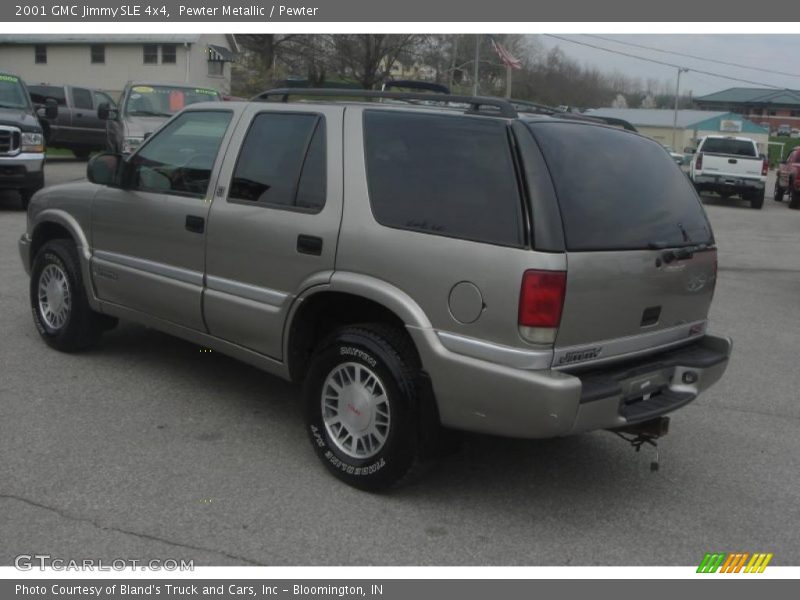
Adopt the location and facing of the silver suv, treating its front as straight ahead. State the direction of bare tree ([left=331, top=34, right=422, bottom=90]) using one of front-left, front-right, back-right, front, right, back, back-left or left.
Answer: front-right

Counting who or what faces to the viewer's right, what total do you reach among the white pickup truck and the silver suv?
0

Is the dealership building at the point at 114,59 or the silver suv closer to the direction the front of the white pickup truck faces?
the dealership building

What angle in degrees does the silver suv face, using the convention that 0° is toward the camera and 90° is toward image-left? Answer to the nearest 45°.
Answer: approximately 135°

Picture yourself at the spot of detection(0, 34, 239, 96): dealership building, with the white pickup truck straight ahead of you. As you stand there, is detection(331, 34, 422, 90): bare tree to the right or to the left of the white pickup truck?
left

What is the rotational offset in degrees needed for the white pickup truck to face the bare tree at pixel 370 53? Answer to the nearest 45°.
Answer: approximately 45° to its left

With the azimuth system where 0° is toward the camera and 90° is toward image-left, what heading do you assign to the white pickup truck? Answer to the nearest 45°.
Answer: approximately 180°

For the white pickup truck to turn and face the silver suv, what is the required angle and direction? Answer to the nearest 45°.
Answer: approximately 180°

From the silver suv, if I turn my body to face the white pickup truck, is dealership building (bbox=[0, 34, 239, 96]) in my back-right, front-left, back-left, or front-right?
front-left

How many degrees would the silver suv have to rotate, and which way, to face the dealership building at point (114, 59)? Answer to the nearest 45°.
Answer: approximately 45° to its right
